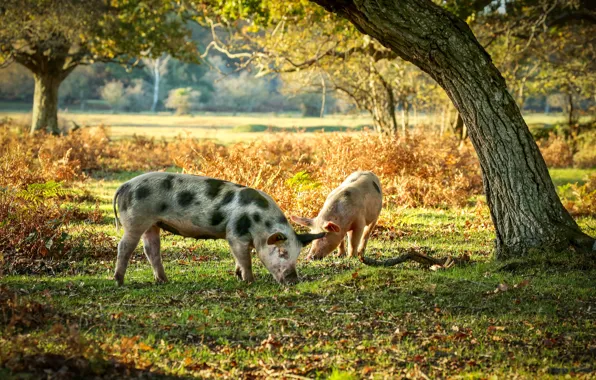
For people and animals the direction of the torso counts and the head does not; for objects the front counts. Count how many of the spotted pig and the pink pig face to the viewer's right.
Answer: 1

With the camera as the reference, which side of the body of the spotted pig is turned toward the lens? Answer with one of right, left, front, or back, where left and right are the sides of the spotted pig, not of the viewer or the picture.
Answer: right

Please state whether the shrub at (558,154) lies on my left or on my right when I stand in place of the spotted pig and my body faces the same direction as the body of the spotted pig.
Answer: on my left

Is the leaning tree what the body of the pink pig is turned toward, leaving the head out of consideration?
no

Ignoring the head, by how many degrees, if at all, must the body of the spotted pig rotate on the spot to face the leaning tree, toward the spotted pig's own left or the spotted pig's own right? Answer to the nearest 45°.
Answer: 0° — it already faces it

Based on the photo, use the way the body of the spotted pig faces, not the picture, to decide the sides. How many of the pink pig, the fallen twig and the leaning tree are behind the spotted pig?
0

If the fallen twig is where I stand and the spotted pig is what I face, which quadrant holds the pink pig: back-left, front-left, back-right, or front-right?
front-right

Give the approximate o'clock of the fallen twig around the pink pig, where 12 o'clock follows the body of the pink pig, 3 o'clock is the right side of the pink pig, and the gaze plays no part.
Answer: The fallen twig is roughly at 9 o'clock from the pink pig.

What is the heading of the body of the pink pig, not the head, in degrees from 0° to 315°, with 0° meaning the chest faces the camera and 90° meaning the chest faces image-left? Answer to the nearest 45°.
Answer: approximately 45°

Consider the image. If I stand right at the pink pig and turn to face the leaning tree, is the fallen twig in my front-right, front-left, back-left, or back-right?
front-right

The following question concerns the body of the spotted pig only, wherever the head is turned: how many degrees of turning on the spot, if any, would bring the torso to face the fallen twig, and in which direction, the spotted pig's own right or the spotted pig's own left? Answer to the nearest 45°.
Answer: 0° — it already faces it

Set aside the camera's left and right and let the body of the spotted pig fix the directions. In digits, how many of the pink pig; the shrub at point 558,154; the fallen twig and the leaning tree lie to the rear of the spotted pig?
0

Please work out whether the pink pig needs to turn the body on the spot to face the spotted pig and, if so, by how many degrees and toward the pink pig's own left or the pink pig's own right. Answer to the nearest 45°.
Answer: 0° — it already faces it

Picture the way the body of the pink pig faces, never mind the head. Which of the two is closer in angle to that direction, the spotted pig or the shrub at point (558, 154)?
the spotted pig

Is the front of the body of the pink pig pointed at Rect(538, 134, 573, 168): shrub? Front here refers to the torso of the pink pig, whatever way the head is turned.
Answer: no
